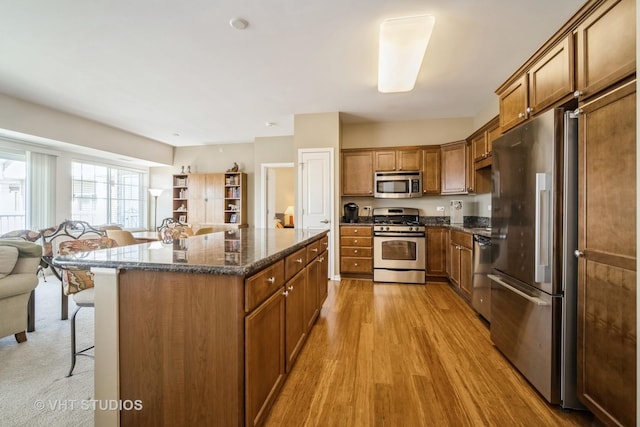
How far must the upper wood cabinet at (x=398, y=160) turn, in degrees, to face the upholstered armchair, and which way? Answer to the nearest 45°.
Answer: approximately 45° to its right

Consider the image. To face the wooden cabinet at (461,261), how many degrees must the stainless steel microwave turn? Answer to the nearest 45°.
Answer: approximately 45° to its left

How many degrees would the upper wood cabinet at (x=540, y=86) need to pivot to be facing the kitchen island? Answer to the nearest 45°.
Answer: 0° — it already faces it

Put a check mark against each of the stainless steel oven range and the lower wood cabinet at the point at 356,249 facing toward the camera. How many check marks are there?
2

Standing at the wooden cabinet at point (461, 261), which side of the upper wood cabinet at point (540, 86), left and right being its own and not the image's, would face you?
right

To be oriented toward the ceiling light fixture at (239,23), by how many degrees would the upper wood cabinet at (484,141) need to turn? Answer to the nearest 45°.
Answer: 0° — it already faces it

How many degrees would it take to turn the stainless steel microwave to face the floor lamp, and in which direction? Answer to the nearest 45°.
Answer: approximately 90° to its right

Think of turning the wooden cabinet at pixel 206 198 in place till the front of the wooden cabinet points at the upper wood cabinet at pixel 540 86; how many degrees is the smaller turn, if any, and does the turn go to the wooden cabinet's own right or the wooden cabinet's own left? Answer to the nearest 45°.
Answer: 0° — it already faces it

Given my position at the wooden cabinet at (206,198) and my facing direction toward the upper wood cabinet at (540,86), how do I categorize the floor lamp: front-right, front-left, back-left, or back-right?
back-right

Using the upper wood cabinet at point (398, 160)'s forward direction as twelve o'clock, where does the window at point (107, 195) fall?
The window is roughly at 3 o'clock from the upper wood cabinet.
